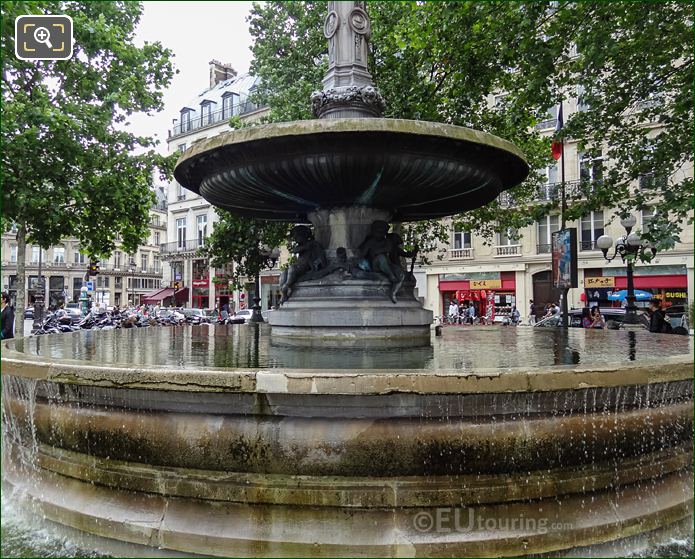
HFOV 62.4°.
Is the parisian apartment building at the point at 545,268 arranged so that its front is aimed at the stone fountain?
yes

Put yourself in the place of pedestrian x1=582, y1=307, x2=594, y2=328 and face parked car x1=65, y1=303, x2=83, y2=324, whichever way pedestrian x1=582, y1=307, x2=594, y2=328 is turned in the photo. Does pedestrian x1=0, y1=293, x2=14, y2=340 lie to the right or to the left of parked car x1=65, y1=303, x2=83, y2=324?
left

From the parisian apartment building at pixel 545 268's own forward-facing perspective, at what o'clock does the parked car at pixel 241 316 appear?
The parked car is roughly at 2 o'clock from the parisian apartment building.

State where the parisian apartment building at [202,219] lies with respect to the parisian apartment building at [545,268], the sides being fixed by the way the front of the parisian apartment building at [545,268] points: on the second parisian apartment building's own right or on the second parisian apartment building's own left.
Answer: on the second parisian apartment building's own right

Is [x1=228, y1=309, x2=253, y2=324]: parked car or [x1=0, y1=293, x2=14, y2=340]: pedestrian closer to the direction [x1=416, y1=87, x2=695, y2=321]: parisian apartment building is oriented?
the pedestrian

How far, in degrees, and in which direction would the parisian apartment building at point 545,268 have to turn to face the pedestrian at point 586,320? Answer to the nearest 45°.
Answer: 0° — it already faces them

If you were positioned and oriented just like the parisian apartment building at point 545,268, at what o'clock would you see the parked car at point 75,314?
The parked car is roughly at 2 o'clock from the parisian apartment building.

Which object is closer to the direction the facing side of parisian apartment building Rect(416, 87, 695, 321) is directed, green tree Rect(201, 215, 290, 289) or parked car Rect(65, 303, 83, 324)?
the green tree

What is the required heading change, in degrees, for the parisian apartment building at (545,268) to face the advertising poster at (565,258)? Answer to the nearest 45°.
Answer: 0° — it already faces it

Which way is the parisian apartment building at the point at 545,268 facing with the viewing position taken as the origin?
facing the viewer
